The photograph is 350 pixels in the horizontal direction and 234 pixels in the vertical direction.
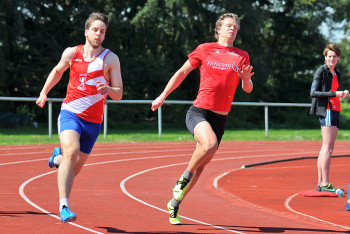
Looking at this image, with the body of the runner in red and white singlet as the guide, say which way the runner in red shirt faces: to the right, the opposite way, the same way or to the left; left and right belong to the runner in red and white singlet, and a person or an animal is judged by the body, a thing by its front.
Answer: the same way

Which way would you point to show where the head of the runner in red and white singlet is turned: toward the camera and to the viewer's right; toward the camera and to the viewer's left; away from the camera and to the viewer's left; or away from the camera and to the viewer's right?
toward the camera and to the viewer's right

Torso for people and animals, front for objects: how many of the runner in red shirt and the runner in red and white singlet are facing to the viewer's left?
0

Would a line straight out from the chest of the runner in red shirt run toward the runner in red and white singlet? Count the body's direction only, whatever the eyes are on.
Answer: no

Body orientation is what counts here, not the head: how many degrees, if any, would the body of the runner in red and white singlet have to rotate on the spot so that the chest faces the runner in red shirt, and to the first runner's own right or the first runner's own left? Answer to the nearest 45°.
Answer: approximately 45° to the first runner's own left
